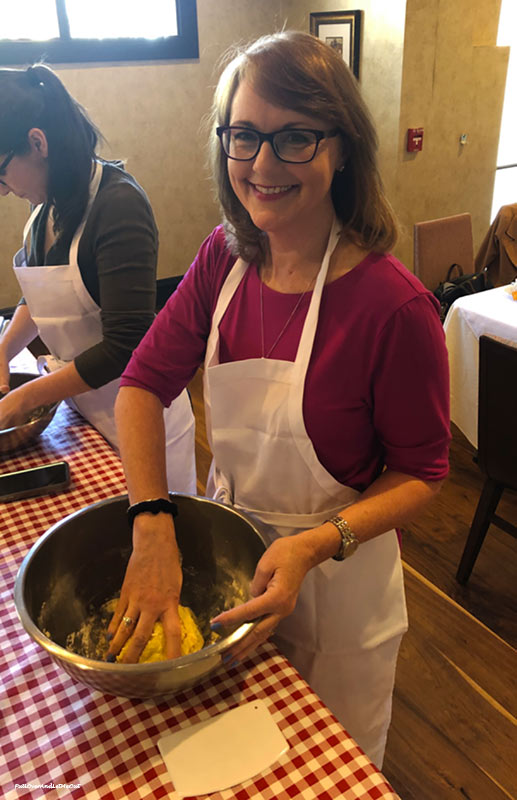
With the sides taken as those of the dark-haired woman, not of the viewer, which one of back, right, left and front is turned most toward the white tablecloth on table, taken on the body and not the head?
back

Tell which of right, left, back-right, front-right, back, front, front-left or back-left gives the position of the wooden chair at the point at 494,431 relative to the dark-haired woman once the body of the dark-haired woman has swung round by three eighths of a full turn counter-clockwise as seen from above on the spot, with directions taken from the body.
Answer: front

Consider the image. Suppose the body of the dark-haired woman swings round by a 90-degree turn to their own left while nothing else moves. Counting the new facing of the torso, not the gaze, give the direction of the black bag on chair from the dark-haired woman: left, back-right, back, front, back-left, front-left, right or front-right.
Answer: left

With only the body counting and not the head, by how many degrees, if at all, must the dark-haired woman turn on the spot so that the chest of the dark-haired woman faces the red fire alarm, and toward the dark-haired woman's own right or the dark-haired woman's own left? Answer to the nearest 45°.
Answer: approximately 180°

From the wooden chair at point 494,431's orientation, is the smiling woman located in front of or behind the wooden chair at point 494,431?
behind

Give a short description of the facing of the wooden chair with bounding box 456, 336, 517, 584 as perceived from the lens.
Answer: facing away from the viewer and to the right of the viewer

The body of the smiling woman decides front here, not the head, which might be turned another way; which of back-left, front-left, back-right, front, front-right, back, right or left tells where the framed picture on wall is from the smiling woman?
back-right

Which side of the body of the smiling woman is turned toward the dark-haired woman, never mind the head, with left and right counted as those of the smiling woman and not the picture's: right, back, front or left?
right

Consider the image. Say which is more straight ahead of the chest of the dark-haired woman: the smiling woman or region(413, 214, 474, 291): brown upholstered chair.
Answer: the smiling woman

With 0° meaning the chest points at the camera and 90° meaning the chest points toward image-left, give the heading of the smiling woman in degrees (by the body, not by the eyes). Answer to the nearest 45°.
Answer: approximately 45°

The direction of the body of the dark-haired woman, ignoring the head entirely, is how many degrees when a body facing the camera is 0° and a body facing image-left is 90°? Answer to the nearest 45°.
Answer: approximately 45°

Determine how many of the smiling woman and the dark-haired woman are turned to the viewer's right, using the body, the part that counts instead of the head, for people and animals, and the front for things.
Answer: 0

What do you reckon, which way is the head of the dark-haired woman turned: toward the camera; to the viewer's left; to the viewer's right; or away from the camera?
to the viewer's left
